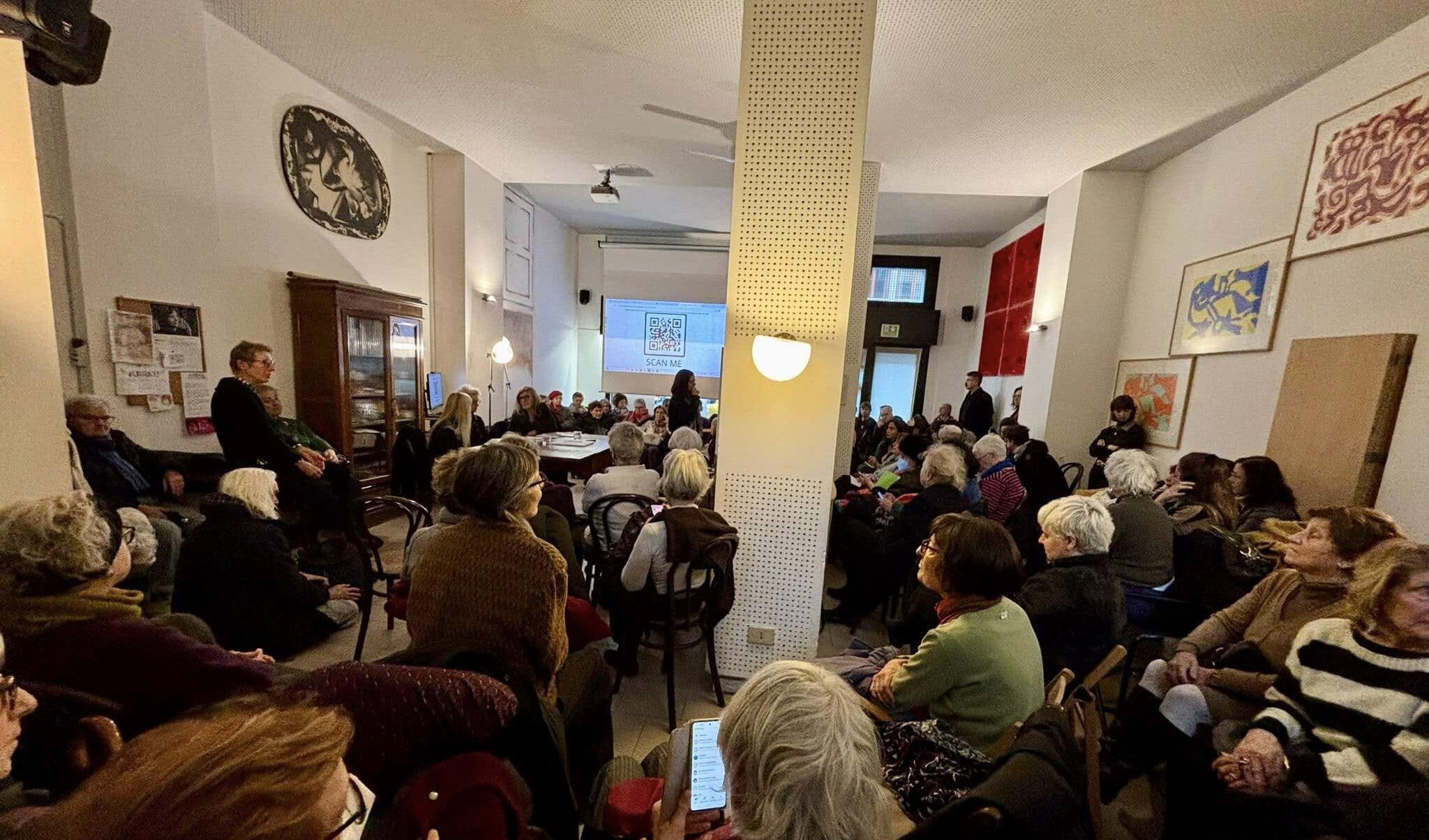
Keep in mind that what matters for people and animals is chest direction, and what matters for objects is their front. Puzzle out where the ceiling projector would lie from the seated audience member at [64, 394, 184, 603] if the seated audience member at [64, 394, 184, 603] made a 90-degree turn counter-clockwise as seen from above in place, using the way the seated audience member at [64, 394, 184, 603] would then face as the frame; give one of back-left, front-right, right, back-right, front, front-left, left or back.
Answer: front-right

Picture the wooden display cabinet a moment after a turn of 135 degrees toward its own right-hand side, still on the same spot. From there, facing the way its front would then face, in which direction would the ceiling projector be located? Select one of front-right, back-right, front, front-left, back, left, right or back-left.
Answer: back

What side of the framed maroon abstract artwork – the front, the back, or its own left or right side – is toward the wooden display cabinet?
front

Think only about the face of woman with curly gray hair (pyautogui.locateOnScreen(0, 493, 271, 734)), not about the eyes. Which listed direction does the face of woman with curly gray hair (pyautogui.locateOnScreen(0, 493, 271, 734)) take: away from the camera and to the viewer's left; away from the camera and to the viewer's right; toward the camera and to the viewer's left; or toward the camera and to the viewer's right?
away from the camera and to the viewer's right

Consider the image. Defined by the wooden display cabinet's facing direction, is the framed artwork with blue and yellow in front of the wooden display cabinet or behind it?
in front

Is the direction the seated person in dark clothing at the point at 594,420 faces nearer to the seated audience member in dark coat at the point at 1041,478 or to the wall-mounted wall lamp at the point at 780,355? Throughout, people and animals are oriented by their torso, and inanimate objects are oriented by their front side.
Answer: the wall-mounted wall lamp

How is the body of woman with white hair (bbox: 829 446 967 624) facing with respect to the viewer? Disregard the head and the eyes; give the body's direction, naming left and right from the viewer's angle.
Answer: facing away from the viewer and to the left of the viewer

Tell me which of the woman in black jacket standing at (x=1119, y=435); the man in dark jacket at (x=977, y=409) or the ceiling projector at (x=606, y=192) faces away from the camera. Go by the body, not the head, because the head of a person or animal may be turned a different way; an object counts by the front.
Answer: the ceiling projector

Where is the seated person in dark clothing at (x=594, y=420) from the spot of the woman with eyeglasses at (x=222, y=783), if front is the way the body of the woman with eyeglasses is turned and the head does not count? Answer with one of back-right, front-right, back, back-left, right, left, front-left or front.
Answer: front

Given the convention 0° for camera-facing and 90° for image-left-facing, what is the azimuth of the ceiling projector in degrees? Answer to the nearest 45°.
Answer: approximately 180°

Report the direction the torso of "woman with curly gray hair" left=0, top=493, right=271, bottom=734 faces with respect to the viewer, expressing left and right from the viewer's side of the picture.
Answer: facing away from the viewer and to the right of the viewer

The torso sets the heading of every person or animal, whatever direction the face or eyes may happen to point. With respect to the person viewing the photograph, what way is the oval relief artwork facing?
facing the viewer and to the right of the viewer

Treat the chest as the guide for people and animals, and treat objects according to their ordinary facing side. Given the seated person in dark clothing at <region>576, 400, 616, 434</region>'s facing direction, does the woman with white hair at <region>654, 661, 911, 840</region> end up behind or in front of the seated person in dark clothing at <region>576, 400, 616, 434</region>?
in front

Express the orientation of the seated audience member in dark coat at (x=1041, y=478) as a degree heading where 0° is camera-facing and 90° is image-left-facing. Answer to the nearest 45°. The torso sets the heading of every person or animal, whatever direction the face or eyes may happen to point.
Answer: approximately 135°

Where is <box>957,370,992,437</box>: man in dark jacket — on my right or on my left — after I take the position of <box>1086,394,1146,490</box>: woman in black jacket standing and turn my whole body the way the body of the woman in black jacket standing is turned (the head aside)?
on my right

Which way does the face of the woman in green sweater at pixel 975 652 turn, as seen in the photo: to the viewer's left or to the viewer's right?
to the viewer's left

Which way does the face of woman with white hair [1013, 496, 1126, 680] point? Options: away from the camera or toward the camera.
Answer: away from the camera

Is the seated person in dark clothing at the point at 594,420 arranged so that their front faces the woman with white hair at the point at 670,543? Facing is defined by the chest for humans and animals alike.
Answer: yes

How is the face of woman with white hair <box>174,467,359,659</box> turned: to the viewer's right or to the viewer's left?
to the viewer's right

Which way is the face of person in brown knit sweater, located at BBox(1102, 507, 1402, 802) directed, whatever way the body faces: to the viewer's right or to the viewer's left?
to the viewer's left
